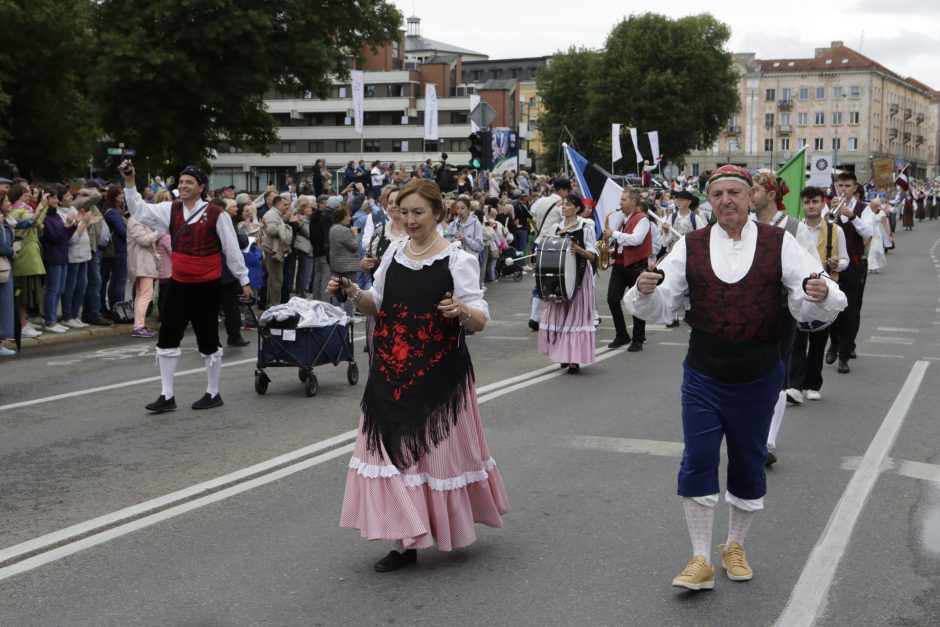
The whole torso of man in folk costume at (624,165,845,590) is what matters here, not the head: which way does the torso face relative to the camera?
toward the camera

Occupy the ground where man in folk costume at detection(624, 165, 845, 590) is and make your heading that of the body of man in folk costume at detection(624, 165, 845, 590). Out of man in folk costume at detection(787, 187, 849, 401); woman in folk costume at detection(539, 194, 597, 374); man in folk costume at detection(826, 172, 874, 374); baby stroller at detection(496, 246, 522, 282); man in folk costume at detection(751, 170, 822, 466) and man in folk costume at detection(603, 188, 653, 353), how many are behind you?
6

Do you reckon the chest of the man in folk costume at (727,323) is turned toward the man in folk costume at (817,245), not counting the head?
no

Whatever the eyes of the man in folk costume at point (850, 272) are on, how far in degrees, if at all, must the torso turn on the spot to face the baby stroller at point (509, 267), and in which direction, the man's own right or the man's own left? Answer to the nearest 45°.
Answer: approximately 90° to the man's own right

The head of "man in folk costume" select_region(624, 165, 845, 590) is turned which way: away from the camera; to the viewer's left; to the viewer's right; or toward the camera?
toward the camera

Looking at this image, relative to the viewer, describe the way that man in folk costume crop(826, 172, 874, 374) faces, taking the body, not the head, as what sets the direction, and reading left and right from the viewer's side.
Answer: facing the viewer and to the left of the viewer

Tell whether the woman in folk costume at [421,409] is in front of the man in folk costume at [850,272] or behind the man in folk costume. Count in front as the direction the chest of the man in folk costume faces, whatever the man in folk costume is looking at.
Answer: in front

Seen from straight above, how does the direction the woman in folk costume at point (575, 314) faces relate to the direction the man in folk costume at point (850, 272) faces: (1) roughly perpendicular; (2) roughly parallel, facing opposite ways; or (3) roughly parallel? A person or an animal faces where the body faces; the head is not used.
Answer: roughly parallel

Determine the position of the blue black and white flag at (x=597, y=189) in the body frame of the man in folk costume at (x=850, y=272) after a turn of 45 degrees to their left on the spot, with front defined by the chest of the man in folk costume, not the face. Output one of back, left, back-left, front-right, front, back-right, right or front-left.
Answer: back-right

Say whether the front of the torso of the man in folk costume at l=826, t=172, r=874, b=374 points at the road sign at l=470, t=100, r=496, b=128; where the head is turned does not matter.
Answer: no

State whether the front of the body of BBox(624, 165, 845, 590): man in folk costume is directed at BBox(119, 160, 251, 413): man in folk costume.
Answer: no

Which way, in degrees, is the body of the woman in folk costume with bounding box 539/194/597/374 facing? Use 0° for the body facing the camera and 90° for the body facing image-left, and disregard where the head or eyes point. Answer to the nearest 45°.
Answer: approximately 45°

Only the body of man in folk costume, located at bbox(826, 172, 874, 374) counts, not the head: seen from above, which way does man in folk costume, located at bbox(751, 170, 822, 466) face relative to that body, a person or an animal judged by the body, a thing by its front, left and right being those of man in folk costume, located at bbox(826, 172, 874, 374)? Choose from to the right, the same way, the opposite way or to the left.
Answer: the same way

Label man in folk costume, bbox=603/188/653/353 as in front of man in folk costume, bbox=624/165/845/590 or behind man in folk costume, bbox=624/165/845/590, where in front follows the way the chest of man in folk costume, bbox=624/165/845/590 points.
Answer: behind

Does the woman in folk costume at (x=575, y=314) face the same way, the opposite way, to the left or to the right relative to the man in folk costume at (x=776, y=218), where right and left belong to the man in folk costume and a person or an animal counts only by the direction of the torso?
the same way

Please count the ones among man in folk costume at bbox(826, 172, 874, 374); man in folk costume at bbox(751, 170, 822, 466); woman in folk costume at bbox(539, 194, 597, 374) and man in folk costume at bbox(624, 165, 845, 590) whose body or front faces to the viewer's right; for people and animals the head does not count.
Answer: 0

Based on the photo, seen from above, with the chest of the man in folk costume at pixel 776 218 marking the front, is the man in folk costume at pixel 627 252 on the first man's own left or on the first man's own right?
on the first man's own right

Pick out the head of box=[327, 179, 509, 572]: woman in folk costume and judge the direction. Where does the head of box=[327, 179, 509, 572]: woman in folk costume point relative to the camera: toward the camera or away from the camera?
toward the camera

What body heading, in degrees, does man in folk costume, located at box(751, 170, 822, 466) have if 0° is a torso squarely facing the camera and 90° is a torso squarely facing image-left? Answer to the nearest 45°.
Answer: approximately 45°

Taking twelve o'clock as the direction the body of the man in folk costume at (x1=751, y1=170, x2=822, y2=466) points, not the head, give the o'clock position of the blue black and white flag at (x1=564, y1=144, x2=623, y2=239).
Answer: The blue black and white flag is roughly at 4 o'clock from the man in folk costume.
